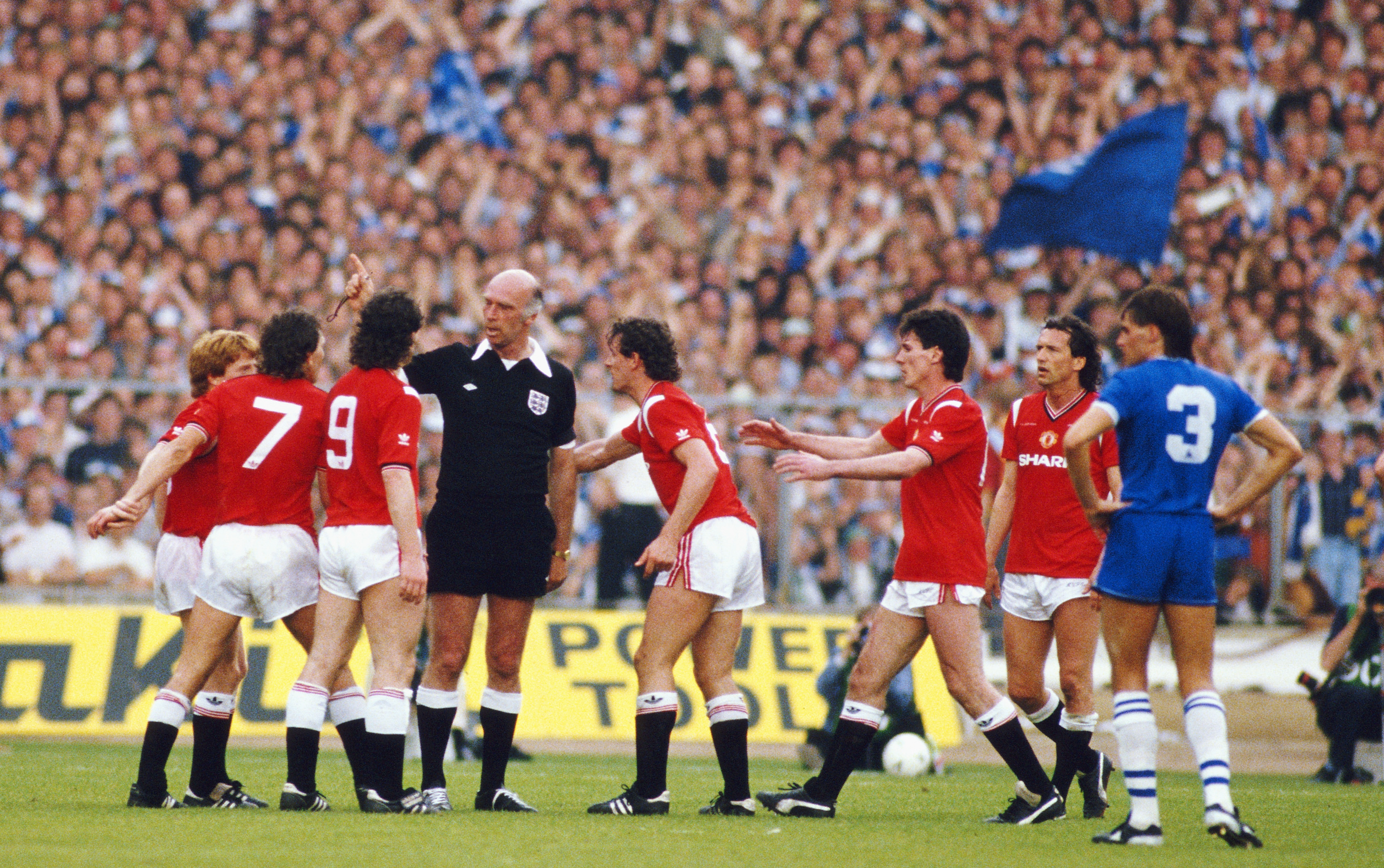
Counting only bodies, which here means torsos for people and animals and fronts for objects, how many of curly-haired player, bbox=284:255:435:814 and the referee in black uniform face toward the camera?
1

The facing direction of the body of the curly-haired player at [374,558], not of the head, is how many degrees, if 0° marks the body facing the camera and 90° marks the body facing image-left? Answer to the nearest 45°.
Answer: approximately 225°

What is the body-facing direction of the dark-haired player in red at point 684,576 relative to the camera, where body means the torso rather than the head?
to the viewer's left

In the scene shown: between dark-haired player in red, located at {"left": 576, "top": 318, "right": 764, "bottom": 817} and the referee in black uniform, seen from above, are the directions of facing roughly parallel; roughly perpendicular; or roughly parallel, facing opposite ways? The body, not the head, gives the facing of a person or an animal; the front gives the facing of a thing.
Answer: roughly perpendicular

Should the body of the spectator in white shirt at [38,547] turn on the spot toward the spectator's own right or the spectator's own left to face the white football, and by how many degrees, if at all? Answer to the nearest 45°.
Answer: approximately 45° to the spectator's own left

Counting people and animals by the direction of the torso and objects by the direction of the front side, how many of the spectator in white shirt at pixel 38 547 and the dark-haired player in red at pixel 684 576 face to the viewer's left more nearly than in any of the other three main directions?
1

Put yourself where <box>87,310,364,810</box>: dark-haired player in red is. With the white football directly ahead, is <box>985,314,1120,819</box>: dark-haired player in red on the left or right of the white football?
right

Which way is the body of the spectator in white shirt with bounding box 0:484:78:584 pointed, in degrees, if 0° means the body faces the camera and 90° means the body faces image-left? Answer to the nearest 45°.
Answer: approximately 0°

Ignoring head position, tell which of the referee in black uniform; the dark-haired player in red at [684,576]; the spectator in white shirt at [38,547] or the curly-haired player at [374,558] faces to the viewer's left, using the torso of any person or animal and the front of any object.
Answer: the dark-haired player in red
